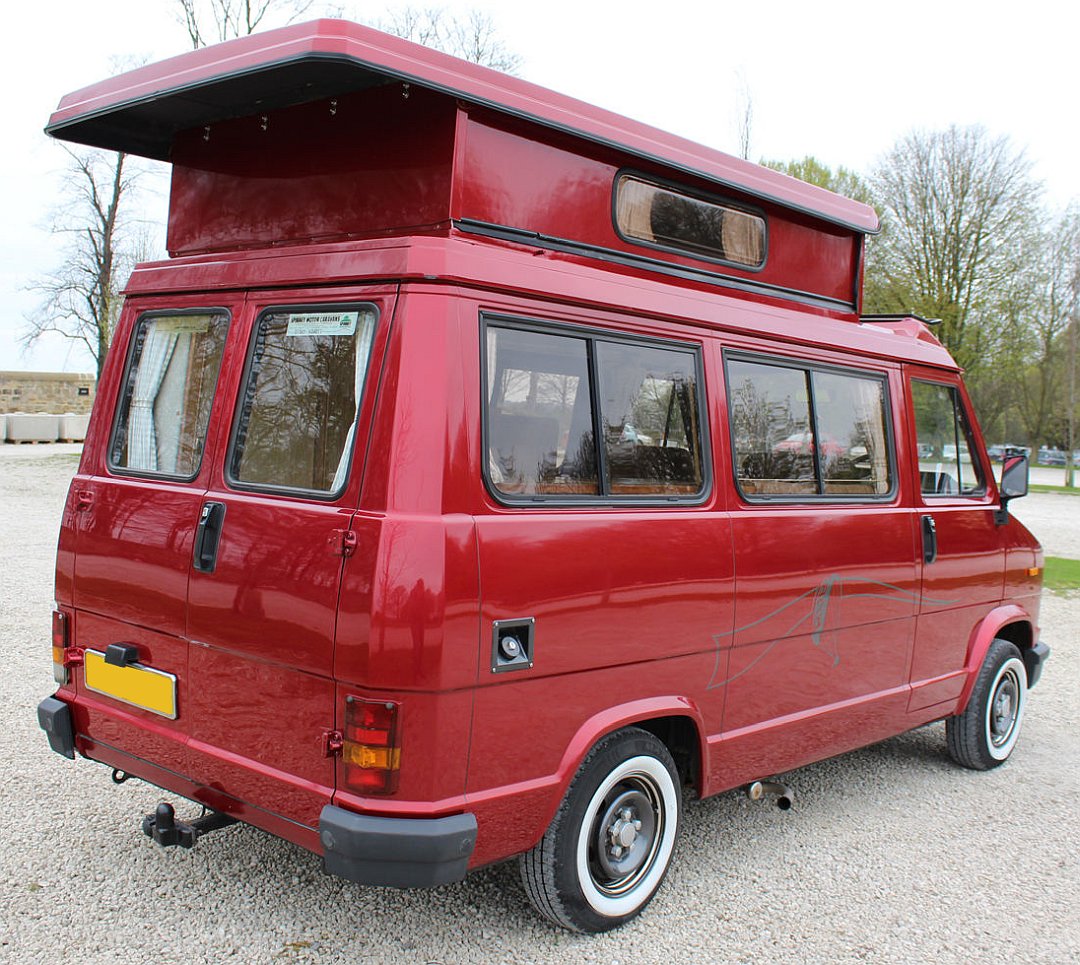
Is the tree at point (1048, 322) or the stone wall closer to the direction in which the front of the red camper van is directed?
the tree

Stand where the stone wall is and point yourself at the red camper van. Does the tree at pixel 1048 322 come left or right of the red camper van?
left

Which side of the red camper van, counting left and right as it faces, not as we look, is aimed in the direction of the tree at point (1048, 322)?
front

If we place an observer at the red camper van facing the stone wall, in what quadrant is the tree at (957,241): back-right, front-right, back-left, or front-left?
front-right

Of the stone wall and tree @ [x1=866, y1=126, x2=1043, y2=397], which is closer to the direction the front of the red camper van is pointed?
the tree

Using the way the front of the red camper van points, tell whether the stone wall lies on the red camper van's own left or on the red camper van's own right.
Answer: on the red camper van's own left

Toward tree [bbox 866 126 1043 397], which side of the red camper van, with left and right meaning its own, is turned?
front

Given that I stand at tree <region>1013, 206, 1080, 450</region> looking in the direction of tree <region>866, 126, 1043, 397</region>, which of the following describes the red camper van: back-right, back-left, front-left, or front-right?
front-left

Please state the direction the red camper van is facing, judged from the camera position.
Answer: facing away from the viewer and to the right of the viewer

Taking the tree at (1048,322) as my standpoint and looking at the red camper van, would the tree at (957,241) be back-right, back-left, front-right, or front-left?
front-right
